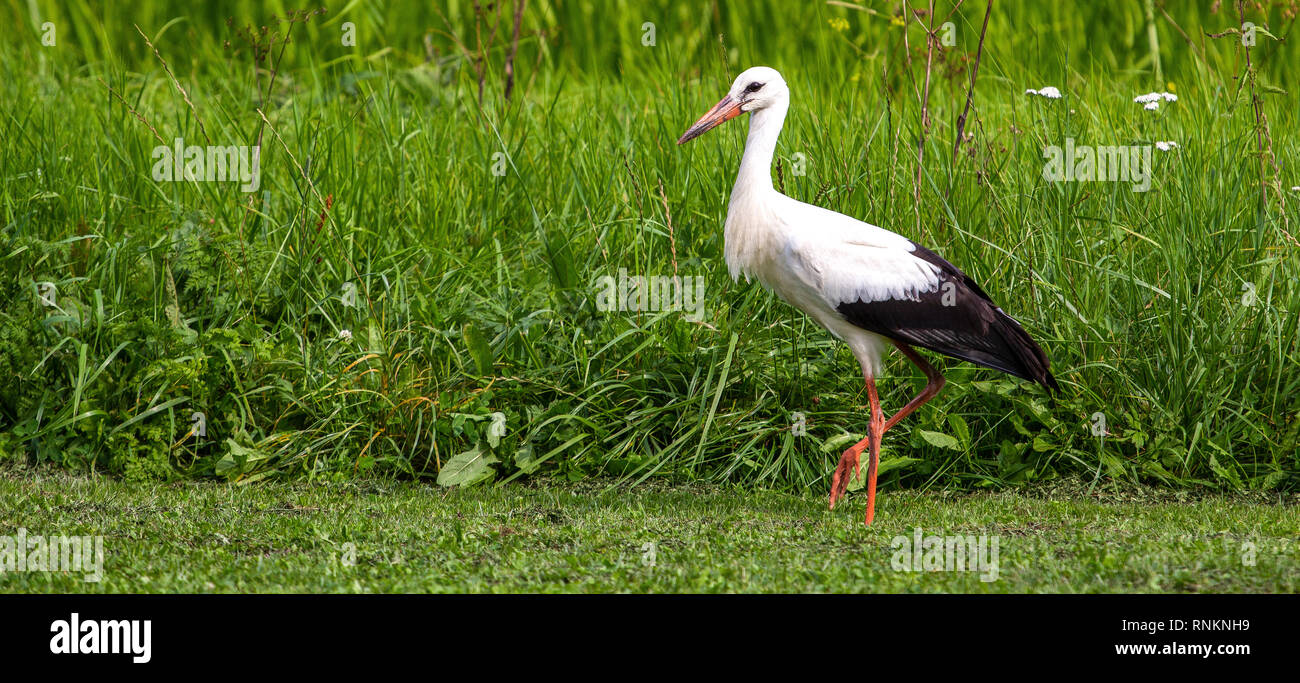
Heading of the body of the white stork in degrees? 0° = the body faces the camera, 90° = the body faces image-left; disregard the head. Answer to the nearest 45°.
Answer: approximately 90°
